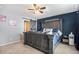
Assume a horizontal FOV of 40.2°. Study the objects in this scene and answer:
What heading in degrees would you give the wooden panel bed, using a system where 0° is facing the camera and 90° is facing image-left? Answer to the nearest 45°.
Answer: approximately 45°
